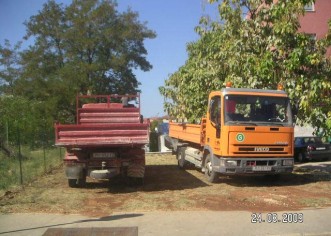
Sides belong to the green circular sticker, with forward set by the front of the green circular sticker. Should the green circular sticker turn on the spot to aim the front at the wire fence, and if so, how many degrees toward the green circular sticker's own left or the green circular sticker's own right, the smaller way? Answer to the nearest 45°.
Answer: approximately 90° to the green circular sticker's own right

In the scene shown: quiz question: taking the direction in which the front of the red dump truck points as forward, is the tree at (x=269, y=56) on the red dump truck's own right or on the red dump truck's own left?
on the red dump truck's own right

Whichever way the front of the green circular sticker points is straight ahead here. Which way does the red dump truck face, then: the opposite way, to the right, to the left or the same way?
the opposite way

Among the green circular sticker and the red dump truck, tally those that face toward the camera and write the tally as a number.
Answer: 1

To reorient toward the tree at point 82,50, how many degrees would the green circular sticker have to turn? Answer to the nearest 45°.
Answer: approximately 135° to its right

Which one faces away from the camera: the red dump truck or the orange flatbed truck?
the red dump truck

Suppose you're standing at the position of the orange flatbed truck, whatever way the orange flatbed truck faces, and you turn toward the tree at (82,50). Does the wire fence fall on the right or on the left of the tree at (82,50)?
left

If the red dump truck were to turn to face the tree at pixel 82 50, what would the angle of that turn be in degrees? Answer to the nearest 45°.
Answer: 0° — it already faces it

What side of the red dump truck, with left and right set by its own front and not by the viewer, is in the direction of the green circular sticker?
right

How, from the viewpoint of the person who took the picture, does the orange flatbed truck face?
facing the viewer and to the right of the viewer

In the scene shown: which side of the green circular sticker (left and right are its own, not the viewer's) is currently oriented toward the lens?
front

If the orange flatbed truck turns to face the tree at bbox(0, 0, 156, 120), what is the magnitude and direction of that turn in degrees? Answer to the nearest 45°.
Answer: approximately 180°

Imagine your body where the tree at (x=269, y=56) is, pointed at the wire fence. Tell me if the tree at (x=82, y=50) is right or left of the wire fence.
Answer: right

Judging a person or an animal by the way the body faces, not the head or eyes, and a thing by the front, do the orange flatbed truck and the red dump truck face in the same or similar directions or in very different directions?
very different directions

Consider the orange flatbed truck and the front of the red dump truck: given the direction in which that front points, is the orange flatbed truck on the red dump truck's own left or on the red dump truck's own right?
on the red dump truck's own right

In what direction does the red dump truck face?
away from the camera

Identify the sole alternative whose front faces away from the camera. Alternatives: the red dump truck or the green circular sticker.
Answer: the red dump truck

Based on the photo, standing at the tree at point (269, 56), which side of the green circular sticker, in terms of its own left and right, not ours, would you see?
back
